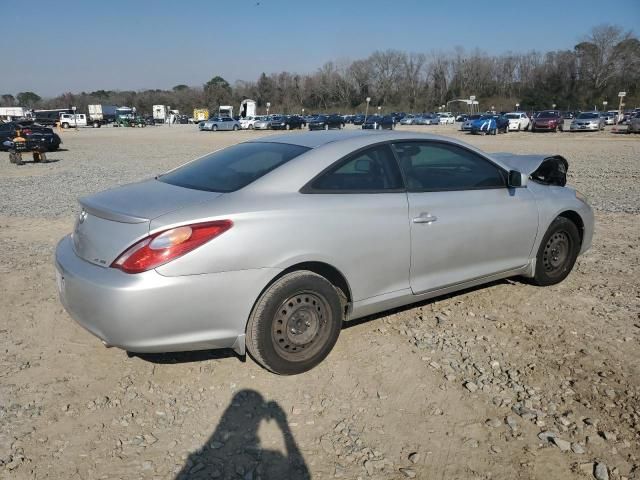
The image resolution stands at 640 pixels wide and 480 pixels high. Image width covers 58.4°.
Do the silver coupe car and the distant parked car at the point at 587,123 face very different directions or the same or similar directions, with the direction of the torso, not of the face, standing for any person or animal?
very different directions

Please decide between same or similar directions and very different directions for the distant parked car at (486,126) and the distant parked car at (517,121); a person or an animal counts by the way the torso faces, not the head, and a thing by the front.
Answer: same or similar directions

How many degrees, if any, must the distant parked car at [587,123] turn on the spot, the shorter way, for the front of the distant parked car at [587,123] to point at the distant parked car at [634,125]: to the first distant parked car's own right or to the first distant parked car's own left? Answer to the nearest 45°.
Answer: approximately 90° to the first distant parked car's own left

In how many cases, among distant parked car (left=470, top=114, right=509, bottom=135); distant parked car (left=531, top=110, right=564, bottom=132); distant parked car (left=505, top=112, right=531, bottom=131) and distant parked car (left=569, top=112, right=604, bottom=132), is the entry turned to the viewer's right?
0

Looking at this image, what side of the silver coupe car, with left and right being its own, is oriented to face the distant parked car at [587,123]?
front

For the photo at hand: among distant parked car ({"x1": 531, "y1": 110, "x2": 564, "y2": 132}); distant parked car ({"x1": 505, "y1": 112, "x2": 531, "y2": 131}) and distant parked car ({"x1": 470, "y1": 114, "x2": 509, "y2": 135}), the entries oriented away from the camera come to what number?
0

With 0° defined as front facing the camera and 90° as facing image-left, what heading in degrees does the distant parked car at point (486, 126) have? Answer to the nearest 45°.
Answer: approximately 45°

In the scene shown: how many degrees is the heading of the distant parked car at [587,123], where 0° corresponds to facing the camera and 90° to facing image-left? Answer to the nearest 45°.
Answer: approximately 45°

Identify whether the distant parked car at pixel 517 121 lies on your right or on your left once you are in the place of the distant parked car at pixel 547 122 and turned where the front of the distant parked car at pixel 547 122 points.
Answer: on your right

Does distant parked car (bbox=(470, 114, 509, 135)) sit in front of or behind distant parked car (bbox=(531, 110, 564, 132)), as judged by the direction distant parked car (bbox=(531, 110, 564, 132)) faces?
in front

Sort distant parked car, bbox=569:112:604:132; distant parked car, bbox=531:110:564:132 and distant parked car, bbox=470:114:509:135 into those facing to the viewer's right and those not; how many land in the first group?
0

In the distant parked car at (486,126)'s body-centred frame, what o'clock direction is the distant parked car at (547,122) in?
the distant parked car at (547,122) is roughly at 6 o'clock from the distant parked car at (486,126).

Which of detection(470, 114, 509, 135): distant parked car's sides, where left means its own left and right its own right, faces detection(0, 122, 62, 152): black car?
front
